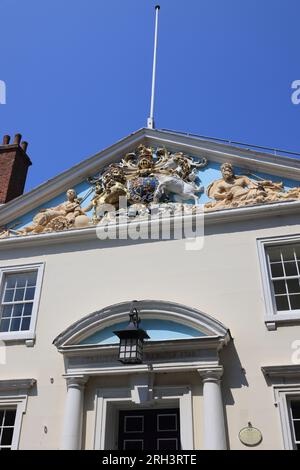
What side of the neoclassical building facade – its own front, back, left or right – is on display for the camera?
front
